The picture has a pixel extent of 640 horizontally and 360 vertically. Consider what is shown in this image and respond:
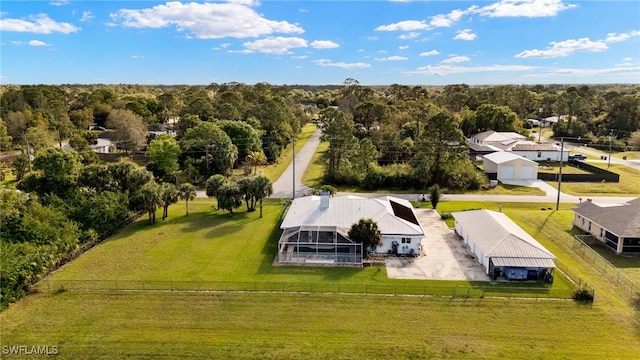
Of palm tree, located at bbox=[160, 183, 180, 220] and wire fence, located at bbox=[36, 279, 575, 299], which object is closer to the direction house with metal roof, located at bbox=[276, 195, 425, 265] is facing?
the palm tree

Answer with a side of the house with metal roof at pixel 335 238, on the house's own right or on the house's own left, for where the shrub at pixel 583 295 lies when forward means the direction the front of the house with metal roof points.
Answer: on the house's own right

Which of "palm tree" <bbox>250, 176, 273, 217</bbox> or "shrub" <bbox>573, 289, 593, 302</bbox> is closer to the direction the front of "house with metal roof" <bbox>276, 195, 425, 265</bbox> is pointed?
the palm tree

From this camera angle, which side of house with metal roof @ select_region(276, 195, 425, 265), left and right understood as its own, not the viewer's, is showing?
back

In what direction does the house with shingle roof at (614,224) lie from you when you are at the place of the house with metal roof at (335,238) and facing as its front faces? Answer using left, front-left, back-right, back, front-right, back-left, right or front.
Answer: right

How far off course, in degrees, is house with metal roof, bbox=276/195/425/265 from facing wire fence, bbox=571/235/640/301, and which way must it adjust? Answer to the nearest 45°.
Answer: approximately 90° to its right

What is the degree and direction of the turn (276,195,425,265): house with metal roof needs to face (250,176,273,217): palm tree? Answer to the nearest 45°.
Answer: approximately 45° to its left

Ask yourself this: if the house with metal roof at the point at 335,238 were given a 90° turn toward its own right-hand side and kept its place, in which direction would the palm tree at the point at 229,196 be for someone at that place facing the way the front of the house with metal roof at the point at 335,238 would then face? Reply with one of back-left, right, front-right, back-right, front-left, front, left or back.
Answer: back-left

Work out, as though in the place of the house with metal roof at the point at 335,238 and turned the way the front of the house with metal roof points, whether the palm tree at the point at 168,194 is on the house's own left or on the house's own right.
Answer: on the house's own left

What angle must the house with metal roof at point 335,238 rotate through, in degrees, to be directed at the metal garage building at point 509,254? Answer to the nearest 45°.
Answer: approximately 90° to its right

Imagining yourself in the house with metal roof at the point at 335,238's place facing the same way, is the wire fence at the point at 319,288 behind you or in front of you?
behind
